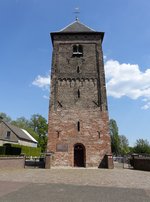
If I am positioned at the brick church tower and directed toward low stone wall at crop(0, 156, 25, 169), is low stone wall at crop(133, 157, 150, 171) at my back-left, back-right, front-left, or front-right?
back-left

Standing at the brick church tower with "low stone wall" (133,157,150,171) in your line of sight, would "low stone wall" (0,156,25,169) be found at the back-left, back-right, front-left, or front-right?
back-right

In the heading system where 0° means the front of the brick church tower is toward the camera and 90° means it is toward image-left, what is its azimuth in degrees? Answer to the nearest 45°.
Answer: approximately 0°

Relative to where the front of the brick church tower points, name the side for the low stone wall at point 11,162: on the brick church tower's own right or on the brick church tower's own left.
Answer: on the brick church tower's own right
